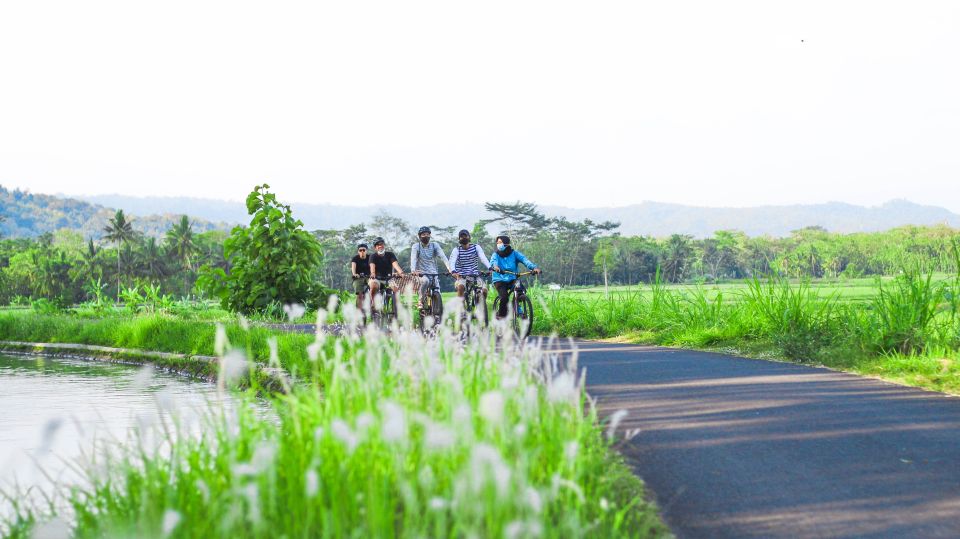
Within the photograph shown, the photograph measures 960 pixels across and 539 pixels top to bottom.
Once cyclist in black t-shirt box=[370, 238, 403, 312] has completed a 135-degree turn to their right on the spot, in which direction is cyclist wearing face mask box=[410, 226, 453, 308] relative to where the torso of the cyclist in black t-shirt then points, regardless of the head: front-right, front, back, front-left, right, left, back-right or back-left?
back

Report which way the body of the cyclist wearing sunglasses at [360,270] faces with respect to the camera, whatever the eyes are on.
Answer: toward the camera

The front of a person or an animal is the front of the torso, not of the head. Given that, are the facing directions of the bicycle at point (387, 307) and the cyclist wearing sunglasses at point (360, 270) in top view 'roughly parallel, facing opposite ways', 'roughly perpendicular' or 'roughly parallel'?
roughly parallel

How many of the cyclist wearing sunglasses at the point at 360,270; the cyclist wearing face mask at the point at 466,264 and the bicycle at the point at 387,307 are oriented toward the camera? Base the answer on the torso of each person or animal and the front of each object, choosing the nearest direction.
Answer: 3

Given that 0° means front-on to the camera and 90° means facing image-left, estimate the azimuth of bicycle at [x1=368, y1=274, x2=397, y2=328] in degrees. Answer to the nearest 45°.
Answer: approximately 0°

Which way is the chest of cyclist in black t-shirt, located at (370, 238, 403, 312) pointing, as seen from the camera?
toward the camera

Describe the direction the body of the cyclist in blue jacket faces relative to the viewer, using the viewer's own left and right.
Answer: facing the viewer and to the right of the viewer

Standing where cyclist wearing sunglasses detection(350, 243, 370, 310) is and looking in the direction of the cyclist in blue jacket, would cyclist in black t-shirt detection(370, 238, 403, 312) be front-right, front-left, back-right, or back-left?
front-right
